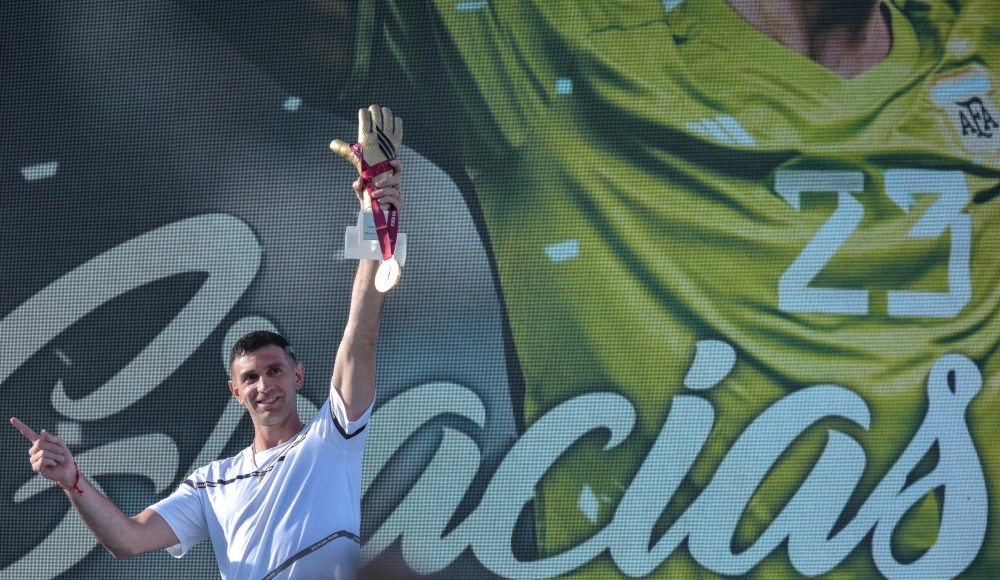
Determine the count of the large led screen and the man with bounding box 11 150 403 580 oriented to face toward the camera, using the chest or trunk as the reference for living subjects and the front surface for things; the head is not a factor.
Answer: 2

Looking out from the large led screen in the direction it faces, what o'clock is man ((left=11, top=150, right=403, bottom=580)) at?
The man is roughly at 1 o'clock from the large led screen.

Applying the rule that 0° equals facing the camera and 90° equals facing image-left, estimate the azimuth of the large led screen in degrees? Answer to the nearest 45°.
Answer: approximately 0°
